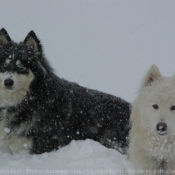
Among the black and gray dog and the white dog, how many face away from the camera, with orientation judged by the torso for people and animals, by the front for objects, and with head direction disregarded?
0

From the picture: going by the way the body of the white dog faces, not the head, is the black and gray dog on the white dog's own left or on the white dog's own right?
on the white dog's own right

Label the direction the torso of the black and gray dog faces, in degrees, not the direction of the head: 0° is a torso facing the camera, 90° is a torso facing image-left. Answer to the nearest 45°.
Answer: approximately 45°

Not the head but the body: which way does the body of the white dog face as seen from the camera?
toward the camera

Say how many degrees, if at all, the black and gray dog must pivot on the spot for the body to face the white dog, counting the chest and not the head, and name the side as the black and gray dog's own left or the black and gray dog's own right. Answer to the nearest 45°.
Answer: approximately 90° to the black and gray dog's own left
